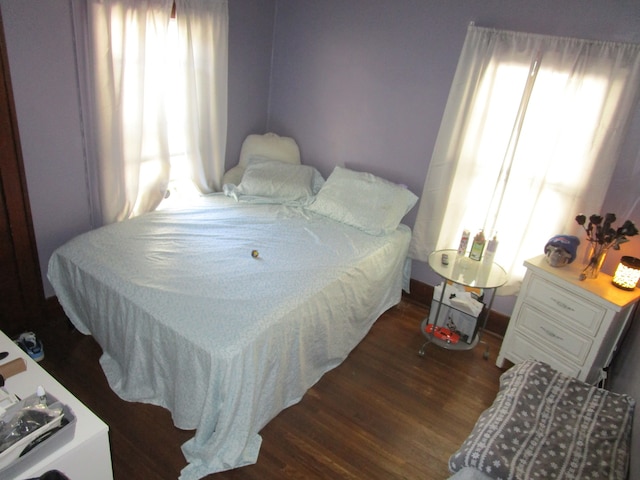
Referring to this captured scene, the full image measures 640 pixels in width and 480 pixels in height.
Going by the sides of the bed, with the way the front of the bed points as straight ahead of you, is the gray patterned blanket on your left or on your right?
on your left

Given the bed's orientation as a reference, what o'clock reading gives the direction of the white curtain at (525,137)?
The white curtain is roughly at 7 o'clock from the bed.

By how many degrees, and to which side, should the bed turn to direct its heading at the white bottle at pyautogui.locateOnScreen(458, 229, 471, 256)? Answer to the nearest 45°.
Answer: approximately 135° to its left

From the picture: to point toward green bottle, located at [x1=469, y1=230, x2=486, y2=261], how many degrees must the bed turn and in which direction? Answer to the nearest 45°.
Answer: approximately 135° to its left

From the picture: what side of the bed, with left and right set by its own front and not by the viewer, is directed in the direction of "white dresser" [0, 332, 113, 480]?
front

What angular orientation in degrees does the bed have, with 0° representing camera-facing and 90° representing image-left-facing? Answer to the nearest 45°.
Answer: approximately 45°
